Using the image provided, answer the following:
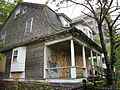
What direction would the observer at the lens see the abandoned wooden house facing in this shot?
facing the viewer and to the right of the viewer
